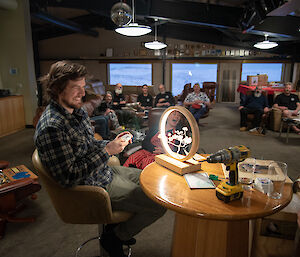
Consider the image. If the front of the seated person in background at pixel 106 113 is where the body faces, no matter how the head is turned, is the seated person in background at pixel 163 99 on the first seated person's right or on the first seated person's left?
on the first seated person's left

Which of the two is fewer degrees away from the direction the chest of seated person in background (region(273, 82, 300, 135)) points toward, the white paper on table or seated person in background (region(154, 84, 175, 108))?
the white paper on table

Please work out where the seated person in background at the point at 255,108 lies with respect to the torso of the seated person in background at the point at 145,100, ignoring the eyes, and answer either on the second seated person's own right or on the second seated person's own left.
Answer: on the second seated person's own left

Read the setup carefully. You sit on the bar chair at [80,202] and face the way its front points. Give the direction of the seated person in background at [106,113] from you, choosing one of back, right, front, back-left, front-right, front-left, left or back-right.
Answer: left

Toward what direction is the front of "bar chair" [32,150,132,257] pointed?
to the viewer's right

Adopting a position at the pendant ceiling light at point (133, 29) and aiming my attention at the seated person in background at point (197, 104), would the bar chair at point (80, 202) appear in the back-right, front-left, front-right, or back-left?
back-right

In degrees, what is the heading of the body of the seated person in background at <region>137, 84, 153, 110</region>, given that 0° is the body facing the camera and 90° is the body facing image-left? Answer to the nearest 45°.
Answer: approximately 0°

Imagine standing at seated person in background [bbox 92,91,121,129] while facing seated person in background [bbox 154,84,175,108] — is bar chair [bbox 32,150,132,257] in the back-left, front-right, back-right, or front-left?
back-right

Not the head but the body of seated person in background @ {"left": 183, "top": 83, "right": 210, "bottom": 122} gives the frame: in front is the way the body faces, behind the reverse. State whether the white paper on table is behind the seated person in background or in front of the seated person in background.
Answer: in front

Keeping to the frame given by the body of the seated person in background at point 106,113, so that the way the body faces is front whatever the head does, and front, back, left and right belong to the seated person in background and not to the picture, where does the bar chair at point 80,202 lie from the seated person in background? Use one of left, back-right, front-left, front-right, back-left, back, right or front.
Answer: front-right

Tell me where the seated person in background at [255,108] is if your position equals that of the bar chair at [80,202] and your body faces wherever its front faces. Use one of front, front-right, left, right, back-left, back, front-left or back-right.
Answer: front-left
